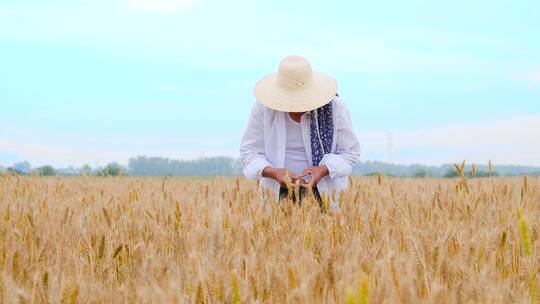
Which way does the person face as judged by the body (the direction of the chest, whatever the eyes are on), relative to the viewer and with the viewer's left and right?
facing the viewer
